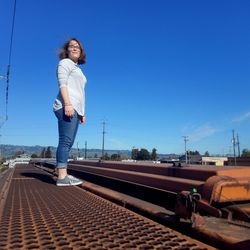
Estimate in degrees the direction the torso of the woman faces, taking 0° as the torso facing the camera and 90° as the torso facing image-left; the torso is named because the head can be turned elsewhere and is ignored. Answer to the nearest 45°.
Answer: approximately 270°
